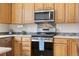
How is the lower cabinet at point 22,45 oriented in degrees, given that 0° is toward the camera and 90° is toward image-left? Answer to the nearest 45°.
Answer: approximately 0°

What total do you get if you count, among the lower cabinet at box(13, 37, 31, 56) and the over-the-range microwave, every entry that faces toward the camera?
2

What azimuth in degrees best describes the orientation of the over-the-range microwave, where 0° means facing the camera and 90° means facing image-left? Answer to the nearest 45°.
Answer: approximately 0°

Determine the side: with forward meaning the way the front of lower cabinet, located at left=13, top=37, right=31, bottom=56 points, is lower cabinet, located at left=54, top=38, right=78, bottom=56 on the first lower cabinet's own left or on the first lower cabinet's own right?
on the first lower cabinet's own left
